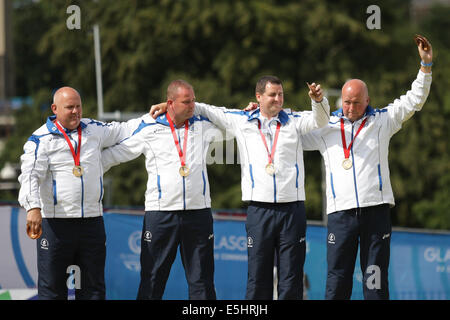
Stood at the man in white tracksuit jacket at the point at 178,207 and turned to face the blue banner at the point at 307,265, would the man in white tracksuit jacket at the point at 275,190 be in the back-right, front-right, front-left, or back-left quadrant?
front-right

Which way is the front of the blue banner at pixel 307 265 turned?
toward the camera

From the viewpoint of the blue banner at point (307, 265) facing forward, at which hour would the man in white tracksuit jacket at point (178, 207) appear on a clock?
The man in white tracksuit jacket is roughly at 1 o'clock from the blue banner.

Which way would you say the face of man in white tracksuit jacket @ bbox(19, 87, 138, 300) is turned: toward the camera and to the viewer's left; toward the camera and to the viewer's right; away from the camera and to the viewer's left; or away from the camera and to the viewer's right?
toward the camera and to the viewer's right

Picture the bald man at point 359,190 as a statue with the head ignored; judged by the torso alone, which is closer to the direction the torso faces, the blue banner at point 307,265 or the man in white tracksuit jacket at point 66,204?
the man in white tracksuit jacket

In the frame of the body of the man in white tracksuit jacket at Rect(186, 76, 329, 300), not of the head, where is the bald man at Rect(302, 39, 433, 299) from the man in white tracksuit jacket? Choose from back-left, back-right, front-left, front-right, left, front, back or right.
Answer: left

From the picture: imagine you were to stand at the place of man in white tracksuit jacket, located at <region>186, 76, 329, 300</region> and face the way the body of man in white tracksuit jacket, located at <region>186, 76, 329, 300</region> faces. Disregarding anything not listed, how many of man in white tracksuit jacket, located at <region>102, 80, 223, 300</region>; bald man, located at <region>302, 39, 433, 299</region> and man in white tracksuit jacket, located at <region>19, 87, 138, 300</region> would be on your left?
1

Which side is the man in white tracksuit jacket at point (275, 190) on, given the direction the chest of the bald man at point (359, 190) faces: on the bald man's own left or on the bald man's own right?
on the bald man's own right

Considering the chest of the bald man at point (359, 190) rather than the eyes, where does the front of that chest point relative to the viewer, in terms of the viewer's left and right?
facing the viewer

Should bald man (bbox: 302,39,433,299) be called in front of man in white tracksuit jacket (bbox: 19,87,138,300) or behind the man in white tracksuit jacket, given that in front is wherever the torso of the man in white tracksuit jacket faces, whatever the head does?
in front

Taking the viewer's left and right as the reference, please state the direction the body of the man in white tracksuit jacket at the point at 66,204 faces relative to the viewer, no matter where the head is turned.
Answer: facing the viewer and to the right of the viewer

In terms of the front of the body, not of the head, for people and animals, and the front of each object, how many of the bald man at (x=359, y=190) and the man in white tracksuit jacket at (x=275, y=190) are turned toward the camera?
2

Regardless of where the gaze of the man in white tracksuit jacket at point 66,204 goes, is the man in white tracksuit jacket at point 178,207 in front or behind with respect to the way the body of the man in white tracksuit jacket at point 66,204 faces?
in front

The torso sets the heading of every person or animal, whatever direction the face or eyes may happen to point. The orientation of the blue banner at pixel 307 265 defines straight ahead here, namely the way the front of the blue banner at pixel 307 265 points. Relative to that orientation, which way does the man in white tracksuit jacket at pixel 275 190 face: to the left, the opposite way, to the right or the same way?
the same way

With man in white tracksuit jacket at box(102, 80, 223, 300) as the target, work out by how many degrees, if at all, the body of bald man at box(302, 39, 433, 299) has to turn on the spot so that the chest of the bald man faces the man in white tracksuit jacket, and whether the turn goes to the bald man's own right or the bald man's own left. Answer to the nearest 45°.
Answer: approximately 90° to the bald man's own right
